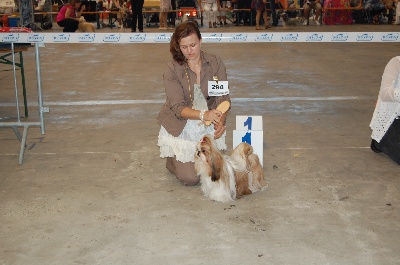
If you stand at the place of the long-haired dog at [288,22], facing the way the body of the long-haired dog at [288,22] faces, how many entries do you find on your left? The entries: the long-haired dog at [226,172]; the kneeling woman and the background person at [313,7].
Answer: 2

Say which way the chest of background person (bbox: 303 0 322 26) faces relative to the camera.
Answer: toward the camera

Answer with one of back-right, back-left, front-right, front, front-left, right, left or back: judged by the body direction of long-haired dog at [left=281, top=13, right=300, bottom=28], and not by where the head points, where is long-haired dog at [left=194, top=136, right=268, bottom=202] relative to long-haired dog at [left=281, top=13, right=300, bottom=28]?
left

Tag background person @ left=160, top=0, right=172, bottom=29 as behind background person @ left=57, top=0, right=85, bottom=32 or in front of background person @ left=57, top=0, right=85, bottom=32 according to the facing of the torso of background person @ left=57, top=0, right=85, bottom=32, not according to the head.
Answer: in front

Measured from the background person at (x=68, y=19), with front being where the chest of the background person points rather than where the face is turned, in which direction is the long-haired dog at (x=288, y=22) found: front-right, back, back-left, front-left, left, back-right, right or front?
front

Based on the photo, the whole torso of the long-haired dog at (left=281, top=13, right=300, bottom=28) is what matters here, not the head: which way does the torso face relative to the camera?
to the viewer's left

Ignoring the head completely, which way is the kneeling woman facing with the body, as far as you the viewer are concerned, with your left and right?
facing the viewer and to the right of the viewer

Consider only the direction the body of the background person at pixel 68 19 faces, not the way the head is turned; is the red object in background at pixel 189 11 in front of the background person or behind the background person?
in front

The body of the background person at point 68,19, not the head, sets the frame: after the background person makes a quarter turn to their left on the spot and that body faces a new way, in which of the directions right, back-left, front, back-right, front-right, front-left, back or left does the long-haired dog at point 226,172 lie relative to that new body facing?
back

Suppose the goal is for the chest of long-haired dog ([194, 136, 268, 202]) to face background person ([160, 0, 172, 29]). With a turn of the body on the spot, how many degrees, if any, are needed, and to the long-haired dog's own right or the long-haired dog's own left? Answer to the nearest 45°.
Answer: approximately 135° to the long-haired dog's own right

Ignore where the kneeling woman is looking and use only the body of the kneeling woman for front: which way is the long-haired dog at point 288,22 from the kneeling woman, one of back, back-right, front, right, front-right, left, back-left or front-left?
back-left

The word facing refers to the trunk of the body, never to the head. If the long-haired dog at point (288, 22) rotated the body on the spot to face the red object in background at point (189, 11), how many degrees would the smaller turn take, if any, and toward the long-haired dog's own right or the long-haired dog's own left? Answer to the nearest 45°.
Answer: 0° — it already faces it

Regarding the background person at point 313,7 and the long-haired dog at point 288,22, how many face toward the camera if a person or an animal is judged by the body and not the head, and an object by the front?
1

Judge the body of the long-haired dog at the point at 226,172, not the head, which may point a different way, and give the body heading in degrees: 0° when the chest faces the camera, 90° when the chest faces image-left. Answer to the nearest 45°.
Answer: approximately 45°

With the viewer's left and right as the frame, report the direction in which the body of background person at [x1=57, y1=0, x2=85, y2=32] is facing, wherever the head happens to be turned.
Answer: facing to the right of the viewer

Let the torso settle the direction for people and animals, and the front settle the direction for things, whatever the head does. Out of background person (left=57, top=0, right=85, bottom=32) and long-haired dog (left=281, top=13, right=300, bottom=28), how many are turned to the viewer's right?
1
